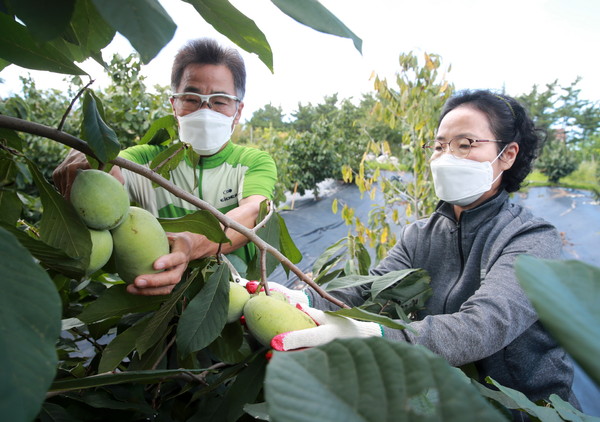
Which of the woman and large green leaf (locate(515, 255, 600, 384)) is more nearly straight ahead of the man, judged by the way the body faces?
the large green leaf

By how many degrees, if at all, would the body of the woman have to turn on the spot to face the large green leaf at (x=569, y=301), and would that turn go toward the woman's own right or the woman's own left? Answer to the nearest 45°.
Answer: approximately 45° to the woman's own left

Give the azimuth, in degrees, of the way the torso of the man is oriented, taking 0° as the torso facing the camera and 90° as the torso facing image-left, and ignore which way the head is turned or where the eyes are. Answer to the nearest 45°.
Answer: approximately 0°

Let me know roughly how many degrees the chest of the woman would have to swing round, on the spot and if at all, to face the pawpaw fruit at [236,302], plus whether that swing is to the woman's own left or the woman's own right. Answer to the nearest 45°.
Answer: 0° — they already face it

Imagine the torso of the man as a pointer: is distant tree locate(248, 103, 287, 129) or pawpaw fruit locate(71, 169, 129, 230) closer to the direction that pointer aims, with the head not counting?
the pawpaw fruit

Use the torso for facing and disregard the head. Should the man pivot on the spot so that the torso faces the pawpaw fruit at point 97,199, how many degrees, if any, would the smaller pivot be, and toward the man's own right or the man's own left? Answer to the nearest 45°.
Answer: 0° — they already face it

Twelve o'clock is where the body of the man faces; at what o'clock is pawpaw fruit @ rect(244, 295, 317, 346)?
The pawpaw fruit is roughly at 12 o'clock from the man.

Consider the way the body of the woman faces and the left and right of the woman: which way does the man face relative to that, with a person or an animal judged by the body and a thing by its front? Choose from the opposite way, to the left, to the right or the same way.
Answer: to the left

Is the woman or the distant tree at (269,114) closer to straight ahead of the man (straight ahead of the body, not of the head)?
the woman

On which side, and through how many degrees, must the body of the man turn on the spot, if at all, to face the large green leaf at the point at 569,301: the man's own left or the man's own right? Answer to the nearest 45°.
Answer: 0° — they already face it
